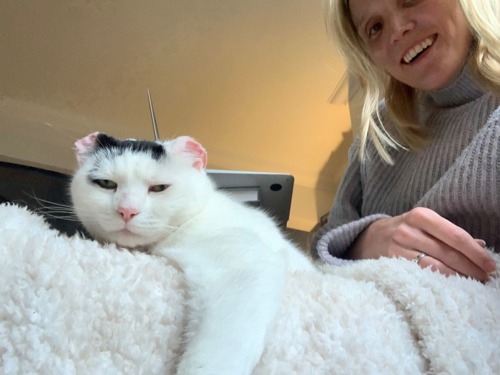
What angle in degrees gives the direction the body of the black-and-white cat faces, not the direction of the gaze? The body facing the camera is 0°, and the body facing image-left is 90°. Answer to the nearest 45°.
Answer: approximately 45°
